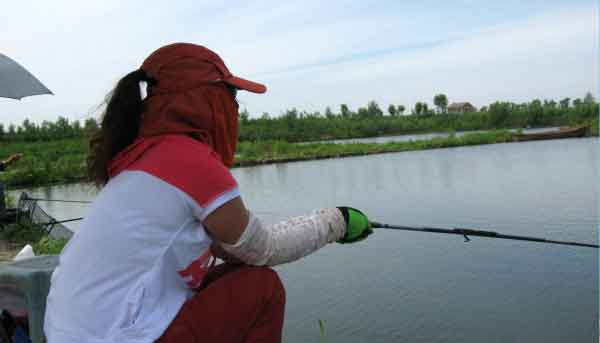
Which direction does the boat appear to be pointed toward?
to the viewer's right

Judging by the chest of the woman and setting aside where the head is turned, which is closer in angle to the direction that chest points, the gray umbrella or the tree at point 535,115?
the tree

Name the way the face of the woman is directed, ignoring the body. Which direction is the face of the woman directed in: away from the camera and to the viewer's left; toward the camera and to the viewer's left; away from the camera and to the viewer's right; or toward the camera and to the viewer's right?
away from the camera and to the viewer's right

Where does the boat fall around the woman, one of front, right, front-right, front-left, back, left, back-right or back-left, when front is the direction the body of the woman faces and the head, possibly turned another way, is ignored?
front-left

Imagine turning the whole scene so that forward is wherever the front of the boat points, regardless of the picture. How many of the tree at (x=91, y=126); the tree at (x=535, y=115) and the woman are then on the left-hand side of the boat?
1

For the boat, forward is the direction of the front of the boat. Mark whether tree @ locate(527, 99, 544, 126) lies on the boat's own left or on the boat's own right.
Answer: on the boat's own left

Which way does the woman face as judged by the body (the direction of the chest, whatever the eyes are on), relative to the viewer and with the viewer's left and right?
facing to the right of the viewer
